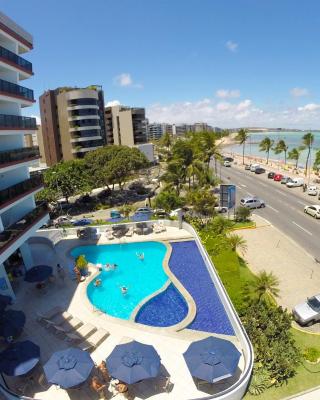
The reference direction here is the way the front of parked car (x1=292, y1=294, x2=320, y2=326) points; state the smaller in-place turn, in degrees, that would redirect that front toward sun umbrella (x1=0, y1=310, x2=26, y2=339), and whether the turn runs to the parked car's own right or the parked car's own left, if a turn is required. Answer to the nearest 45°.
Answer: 0° — it already faces it

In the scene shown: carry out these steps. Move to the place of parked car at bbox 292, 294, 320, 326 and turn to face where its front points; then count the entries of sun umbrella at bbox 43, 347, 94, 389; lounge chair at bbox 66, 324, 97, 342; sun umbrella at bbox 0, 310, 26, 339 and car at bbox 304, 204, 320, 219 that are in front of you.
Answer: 3

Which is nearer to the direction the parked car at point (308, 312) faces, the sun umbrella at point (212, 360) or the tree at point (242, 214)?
the sun umbrella

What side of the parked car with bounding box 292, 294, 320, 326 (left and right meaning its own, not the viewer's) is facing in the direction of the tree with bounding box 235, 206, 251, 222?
right

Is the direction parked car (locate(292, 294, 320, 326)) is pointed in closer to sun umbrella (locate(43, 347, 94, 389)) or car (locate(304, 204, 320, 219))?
the sun umbrella

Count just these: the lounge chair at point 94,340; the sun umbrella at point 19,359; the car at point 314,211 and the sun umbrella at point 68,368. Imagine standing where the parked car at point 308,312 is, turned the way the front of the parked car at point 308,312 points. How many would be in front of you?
3

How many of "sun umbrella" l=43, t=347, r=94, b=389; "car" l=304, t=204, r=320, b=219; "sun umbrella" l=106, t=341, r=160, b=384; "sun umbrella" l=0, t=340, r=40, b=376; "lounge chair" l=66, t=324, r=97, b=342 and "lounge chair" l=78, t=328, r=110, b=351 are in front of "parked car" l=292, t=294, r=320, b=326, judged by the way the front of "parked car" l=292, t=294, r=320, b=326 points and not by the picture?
5

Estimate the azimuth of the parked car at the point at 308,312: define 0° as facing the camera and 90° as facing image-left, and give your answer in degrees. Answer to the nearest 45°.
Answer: approximately 45°

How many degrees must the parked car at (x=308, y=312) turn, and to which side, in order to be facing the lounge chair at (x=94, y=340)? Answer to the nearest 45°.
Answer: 0° — it already faces it

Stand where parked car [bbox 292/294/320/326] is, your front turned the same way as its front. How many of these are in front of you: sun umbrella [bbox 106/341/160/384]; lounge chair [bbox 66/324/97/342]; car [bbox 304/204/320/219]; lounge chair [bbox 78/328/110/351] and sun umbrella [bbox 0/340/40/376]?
4
